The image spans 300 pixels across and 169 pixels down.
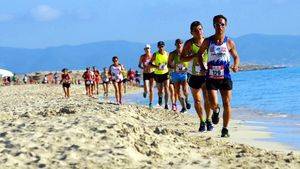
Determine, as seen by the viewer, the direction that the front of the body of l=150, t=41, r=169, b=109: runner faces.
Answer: toward the camera

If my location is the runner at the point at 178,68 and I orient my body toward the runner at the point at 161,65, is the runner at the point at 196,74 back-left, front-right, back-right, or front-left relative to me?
back-left

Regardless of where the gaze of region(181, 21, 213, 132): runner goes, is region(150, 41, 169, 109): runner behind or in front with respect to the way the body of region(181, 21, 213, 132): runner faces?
behind

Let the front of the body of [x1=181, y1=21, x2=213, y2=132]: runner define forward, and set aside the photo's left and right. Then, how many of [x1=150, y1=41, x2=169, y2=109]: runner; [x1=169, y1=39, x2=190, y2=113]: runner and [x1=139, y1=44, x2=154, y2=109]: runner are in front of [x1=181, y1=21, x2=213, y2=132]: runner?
0

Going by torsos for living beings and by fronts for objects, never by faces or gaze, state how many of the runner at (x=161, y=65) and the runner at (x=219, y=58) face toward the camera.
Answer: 2

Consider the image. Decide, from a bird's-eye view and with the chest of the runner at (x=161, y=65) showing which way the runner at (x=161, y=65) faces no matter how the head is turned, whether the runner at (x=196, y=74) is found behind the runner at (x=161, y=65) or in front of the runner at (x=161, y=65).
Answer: in front

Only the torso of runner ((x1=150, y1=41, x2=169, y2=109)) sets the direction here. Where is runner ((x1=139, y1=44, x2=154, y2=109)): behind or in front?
behind

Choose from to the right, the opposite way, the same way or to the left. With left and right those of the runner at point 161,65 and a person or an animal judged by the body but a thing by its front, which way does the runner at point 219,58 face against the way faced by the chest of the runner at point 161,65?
the same way

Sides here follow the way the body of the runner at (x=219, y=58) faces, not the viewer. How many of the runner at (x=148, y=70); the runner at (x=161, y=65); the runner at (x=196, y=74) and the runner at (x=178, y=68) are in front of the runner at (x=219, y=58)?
0

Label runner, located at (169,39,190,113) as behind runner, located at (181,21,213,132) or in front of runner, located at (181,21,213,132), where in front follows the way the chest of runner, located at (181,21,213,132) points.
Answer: behind

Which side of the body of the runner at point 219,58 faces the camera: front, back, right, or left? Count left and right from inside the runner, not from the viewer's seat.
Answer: front

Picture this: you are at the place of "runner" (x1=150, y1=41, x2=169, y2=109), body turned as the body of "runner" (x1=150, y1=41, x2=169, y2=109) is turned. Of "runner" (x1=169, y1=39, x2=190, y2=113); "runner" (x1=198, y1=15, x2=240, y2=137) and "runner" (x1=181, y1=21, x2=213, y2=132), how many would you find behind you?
0
